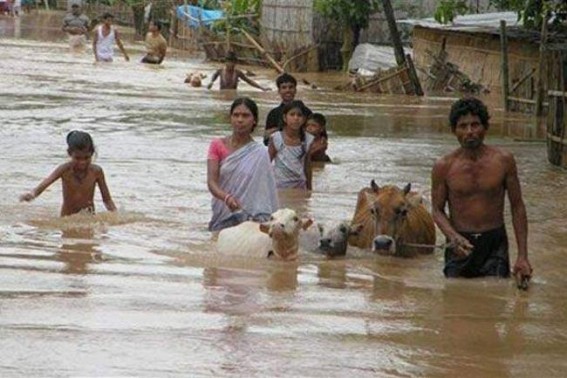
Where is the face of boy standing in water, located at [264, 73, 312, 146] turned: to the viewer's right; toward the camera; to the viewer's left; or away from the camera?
toward the camera

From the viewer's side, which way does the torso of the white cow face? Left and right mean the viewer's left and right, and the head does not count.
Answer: facing the viewer and to the right of the viewer

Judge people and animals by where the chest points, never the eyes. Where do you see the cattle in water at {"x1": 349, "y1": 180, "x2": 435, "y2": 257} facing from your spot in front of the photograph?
facing the viewer

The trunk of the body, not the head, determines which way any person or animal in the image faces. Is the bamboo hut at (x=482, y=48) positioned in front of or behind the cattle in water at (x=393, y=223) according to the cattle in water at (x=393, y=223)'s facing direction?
behind

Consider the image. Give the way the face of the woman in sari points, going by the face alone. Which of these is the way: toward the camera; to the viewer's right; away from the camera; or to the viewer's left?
toward the camera

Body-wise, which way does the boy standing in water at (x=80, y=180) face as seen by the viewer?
toward the camera

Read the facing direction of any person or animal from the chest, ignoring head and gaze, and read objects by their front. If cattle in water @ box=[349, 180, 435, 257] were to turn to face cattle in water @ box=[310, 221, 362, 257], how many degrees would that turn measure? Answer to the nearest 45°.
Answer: approximately 90° to its right

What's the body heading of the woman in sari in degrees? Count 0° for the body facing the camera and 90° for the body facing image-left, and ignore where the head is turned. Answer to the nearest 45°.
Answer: approximately 0°

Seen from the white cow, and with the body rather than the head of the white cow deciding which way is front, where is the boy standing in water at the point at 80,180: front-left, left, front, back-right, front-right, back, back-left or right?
back

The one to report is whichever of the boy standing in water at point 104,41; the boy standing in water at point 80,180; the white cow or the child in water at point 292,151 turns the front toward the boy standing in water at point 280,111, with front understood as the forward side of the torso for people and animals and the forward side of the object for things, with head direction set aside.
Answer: the boy standing in water at point 104,41

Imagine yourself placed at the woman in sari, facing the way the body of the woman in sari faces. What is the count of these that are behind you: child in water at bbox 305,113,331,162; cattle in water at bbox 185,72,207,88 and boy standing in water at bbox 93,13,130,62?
3

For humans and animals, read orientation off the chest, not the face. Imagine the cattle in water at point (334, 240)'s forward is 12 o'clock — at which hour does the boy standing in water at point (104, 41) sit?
The boy standing in water is roughly at 4 o'clock from the cattle in water.

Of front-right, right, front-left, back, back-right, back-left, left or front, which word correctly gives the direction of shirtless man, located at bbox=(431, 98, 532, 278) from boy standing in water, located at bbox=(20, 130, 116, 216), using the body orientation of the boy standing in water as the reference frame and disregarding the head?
front-left

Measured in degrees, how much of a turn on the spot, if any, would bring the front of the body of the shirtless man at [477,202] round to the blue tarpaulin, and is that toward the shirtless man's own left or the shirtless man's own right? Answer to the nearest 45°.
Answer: approximately 180°

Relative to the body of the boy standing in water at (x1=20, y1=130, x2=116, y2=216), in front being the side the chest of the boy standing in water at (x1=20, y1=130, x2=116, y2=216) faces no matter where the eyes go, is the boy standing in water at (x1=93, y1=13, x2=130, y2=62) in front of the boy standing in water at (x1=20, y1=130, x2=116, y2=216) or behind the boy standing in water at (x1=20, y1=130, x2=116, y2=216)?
behind

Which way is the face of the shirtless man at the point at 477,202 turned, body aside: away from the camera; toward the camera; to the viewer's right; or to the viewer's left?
toward the camera

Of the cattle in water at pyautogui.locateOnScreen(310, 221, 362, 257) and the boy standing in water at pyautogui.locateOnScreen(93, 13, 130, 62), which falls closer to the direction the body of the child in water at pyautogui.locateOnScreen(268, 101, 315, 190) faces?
the cattle in water
